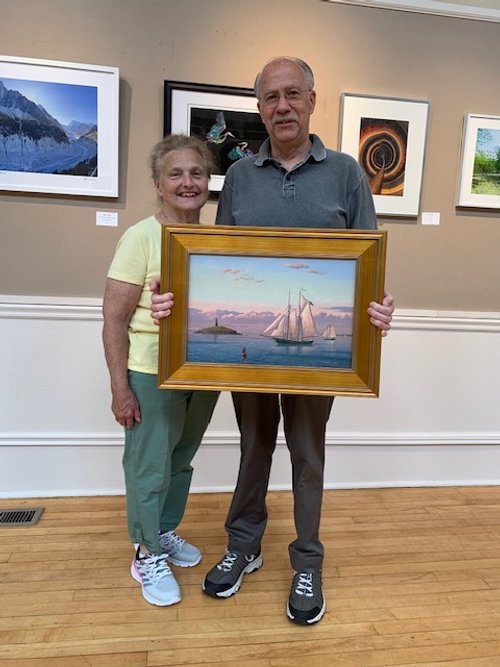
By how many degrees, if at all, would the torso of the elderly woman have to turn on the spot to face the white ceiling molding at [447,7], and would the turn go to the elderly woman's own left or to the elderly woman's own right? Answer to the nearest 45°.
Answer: approximately 90° to the elderly woman's own left

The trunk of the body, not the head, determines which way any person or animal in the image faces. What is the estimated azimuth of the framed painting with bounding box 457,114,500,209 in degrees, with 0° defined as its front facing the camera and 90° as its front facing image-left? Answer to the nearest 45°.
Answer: approximately 0°

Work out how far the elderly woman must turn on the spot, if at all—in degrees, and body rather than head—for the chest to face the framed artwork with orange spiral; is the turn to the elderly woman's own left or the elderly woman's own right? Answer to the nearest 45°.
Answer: approximately 90° to the elderly woman's own left

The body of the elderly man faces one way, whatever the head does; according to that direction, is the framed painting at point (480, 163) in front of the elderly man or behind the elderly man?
behind

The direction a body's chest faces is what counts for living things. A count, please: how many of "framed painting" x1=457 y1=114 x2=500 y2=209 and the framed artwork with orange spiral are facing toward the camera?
2
